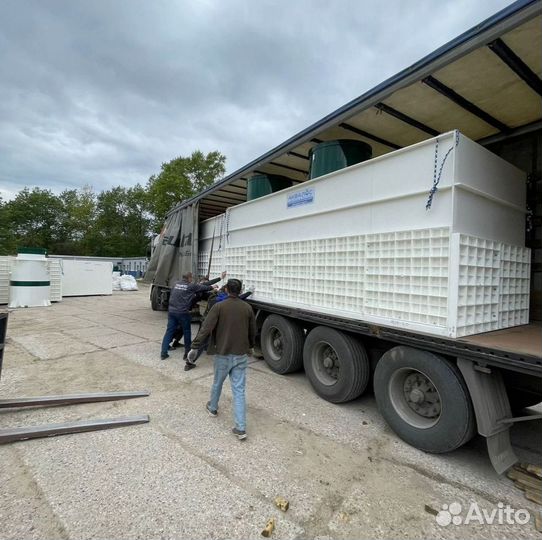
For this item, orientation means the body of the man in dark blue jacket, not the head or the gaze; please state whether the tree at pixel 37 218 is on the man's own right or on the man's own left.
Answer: on the man's own left

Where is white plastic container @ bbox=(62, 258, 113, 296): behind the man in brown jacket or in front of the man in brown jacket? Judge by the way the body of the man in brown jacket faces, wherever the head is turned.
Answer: in front

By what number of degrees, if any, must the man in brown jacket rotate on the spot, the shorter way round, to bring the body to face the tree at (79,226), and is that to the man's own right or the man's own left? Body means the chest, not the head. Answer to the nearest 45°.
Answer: approximately 45° to the man's own left

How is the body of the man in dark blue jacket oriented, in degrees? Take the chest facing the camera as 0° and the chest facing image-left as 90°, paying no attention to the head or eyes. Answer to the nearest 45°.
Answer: approximately 225°

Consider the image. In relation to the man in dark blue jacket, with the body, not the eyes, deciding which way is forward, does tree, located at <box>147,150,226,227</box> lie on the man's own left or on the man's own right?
on the man's own left

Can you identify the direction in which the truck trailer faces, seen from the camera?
facing away from the viewer and to the left of the viewer

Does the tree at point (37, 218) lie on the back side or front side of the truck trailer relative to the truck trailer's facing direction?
on the front side

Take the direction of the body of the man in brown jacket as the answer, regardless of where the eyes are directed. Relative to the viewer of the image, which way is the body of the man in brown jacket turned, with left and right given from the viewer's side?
facing away from the viewer
